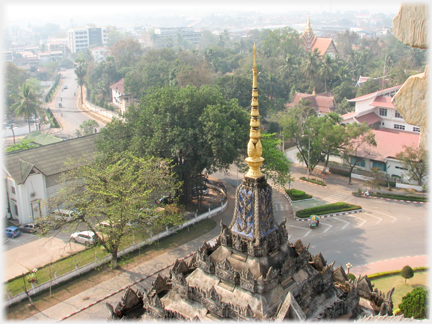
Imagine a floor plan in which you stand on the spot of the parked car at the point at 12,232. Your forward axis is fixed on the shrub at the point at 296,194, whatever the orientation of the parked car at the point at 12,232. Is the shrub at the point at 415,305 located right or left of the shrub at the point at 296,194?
right

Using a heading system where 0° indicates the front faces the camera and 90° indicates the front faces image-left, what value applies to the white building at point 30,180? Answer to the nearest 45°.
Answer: approximately 315°

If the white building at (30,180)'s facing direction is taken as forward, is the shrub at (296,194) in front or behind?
in front

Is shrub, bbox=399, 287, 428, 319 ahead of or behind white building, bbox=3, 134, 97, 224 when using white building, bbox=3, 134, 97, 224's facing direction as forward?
ahead

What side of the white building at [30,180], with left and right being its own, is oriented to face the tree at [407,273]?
front
